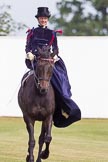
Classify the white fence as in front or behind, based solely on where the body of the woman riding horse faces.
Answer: behind

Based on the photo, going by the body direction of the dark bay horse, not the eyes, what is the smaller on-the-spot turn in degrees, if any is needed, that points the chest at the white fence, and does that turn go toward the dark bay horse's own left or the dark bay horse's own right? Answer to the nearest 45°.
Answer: approximately 180°

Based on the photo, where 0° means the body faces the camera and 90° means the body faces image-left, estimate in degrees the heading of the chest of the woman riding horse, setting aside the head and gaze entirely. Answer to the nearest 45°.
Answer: approximately 0°

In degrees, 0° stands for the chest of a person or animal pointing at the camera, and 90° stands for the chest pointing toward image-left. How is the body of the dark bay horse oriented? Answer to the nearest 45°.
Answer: approximately 0°
